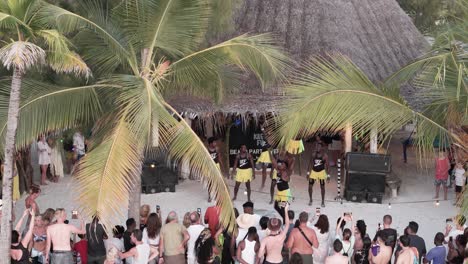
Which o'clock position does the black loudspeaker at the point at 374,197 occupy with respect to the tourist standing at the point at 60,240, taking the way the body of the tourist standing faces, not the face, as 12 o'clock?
The black loudspeaker is roughly at 2 o'clock from the tourist standing.

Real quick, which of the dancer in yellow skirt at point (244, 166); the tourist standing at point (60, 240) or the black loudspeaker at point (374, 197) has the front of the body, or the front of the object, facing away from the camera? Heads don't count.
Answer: the tourist standing

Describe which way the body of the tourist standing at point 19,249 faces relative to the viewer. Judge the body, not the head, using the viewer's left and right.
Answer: facing away from the viewer and to the right of the viewer

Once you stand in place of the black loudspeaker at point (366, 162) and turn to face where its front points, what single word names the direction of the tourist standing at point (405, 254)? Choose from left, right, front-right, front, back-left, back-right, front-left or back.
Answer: front

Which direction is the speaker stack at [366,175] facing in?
toward the camera

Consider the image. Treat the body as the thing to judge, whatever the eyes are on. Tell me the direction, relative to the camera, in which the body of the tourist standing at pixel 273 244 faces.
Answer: away from the camera

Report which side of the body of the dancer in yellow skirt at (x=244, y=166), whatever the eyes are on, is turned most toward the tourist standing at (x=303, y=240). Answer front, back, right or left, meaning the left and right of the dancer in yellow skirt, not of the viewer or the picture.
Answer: front

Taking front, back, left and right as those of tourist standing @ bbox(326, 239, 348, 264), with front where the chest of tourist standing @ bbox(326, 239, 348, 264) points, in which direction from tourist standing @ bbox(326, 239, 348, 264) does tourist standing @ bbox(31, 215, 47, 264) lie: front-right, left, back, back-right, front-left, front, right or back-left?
left

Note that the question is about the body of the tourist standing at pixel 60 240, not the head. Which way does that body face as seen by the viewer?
away from the camera

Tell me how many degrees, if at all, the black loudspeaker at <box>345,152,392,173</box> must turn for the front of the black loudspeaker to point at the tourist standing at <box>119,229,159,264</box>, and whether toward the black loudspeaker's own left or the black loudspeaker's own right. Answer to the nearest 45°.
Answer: approximately 45° to the black loudspeaker's own right

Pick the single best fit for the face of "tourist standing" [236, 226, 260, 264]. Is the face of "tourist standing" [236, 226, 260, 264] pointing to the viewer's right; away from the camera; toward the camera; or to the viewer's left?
away from the camera

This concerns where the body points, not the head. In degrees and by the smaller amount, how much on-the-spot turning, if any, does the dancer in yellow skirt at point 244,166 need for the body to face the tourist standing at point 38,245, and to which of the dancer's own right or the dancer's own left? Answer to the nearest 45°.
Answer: approximately 45° to the dancer's own right

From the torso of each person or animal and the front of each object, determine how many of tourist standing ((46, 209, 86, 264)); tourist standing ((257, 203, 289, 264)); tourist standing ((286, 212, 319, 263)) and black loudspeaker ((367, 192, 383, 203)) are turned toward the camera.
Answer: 1

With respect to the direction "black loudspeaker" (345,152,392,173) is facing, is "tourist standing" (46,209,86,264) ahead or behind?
ahead

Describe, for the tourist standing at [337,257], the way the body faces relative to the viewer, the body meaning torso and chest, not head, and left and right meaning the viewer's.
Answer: facing away from the viewer

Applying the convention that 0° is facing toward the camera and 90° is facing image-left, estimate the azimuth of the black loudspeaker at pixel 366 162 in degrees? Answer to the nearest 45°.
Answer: approximately 0°

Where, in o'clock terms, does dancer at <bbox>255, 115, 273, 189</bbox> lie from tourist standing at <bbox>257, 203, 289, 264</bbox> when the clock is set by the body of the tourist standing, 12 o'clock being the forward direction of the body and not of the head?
The dancer is roughly at 12 o'clock from the tourist standing.

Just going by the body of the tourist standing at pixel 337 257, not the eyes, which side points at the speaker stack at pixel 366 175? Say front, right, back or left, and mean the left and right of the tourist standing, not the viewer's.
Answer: front
